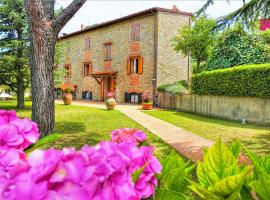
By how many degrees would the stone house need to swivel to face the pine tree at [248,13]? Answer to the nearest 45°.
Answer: approximately 45° to its left

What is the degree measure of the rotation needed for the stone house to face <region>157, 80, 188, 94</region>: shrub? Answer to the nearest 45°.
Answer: approximately 90° to its left

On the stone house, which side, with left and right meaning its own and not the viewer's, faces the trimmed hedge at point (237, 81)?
left

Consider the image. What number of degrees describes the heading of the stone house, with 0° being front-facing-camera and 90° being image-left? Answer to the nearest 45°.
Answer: approximately 45°

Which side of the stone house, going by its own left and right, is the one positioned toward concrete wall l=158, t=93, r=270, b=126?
left

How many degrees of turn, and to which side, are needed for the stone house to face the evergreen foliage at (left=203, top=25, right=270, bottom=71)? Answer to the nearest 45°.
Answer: approximately 90° to its left
